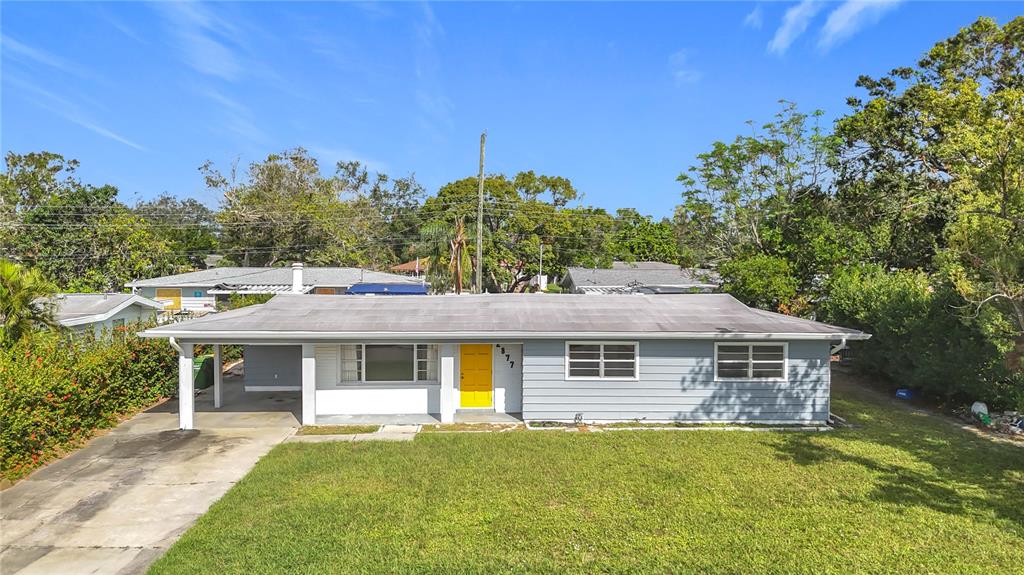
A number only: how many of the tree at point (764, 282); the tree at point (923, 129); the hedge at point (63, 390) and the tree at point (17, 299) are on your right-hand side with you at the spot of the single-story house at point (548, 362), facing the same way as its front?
2

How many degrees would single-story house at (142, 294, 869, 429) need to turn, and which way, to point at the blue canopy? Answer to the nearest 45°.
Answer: approximately 135° to its right

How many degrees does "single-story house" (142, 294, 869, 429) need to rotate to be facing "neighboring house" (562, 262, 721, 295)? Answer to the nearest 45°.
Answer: approximately 180°

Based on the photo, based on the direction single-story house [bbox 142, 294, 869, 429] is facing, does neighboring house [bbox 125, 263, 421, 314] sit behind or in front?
behind

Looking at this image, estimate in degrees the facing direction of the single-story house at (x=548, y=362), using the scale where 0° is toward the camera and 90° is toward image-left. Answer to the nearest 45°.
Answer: approximately 0°

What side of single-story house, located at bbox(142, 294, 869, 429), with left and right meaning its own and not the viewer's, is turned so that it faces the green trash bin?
right

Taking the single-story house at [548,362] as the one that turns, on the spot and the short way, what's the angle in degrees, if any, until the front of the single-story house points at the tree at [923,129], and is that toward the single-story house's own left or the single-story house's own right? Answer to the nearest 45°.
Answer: approximately 135° to the single-story house's own left

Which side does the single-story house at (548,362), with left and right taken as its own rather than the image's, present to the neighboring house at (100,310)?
right

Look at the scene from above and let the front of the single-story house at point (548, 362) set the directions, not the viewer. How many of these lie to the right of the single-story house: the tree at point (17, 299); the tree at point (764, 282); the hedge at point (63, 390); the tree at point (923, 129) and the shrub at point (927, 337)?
2

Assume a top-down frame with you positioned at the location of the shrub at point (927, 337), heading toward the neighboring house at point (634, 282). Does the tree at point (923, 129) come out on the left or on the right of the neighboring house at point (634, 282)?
right

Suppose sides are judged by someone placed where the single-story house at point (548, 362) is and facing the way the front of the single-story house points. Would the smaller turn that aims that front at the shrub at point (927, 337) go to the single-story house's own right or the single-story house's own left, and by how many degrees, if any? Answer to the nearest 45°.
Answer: approximately 90° to the single-story house's own left

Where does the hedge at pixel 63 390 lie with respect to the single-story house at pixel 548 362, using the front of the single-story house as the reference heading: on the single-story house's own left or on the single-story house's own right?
on the single-story house's own right

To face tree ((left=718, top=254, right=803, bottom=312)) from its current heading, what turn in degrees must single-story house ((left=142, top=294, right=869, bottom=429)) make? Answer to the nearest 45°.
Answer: approximately 135° to its left
